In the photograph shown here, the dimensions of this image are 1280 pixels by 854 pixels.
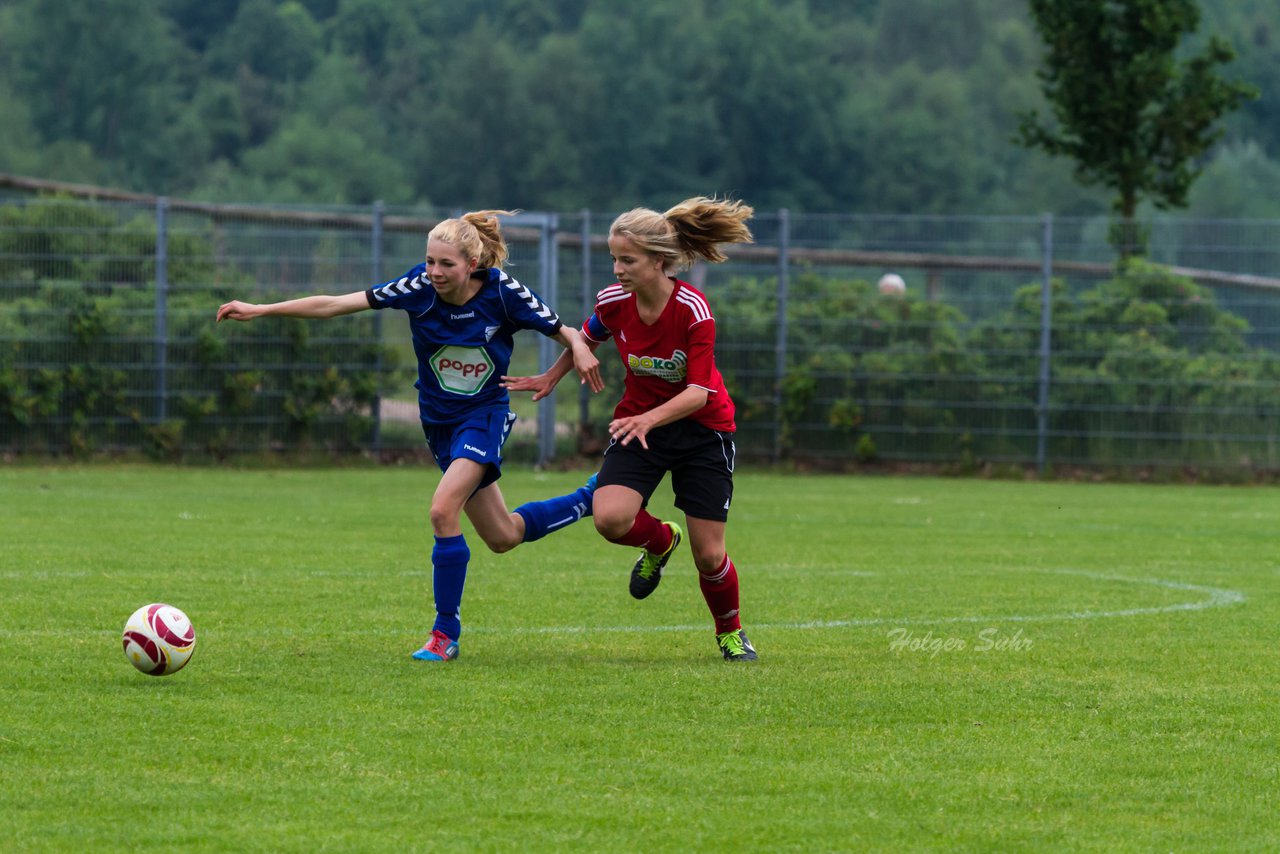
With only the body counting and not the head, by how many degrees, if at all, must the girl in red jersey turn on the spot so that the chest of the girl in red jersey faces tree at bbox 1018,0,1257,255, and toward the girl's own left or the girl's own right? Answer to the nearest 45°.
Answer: approximately 135° to the girl's own right

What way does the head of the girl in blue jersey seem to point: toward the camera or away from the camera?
toward the camera

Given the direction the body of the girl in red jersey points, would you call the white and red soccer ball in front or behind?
in front

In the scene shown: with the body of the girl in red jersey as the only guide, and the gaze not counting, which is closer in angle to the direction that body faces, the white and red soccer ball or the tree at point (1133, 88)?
the white and red soccer ball

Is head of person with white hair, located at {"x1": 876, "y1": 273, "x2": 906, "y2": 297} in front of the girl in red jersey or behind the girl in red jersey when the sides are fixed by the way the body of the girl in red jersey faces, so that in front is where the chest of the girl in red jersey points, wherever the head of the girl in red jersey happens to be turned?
behind

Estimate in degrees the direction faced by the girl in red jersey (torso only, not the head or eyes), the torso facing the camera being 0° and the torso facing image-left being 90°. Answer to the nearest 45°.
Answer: approximately 45°

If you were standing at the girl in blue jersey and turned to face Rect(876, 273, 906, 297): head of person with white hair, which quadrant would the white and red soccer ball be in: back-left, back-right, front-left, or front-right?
back-left

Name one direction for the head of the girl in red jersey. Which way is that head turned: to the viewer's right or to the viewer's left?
to the viewer's left

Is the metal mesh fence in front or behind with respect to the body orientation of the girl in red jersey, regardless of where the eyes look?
behind

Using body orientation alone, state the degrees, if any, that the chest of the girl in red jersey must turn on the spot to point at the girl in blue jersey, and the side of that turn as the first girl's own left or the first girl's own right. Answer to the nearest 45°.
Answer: approximately 45° to the first girl's own right
